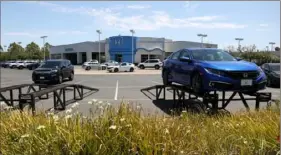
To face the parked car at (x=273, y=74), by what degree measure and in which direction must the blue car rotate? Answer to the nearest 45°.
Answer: approximately 135° to its left

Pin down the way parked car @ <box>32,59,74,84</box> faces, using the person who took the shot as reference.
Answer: facing the viewer and to the left of the viewer

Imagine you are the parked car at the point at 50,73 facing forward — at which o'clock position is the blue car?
The blue car is roughly at 10 o'clock from the parked car.

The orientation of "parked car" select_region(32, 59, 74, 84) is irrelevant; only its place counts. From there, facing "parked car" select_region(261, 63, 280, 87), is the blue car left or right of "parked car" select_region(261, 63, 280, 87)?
right

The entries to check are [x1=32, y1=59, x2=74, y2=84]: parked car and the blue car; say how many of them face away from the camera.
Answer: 0

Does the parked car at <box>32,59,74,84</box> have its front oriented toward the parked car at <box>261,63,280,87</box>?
no

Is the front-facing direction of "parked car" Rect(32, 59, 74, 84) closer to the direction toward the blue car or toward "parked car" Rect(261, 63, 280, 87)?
the blue car

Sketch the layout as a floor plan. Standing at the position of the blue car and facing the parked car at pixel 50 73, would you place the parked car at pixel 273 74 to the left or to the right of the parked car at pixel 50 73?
right
